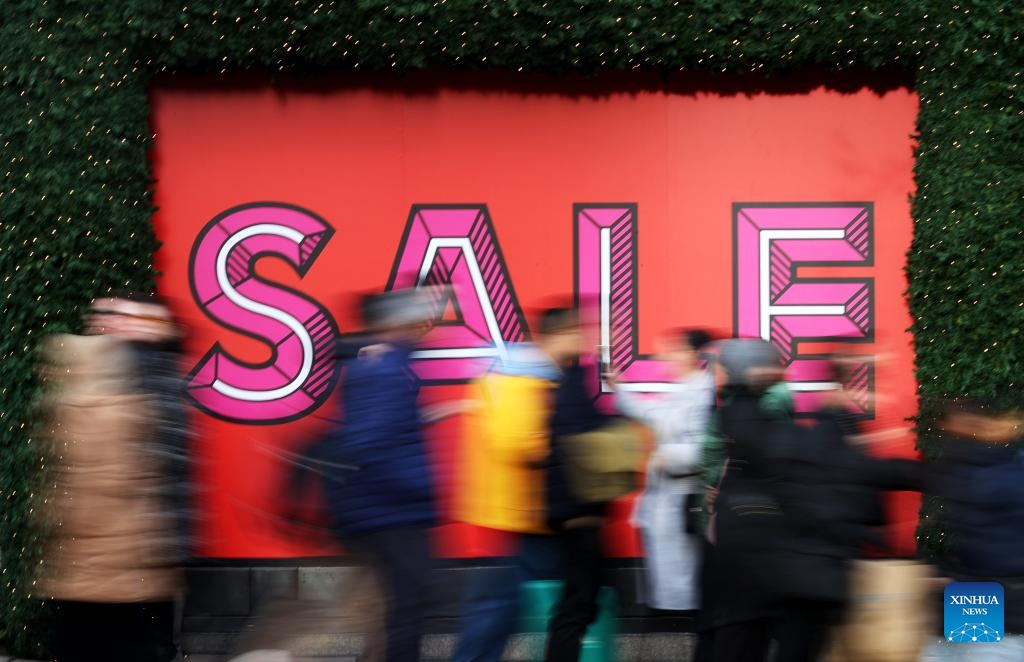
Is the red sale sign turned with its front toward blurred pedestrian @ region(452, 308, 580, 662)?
yes

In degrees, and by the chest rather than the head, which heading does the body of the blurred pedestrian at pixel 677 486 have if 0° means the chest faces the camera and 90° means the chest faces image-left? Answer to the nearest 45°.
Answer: approximately 90°

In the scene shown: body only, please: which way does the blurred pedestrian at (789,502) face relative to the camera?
to the viewer's right

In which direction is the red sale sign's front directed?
toward the camera

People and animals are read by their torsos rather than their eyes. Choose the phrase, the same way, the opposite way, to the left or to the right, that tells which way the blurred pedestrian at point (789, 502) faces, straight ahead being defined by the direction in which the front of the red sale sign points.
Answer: to the left
